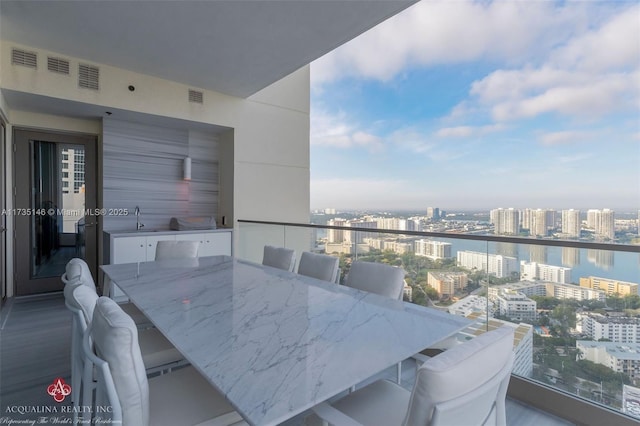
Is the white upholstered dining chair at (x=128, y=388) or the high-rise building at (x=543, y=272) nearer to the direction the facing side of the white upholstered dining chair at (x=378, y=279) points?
the white upholstered dining chair

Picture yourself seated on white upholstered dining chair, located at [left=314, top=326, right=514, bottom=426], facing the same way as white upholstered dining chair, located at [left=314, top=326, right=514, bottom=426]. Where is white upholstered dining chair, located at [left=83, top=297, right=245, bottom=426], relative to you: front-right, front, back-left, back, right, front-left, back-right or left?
front-left

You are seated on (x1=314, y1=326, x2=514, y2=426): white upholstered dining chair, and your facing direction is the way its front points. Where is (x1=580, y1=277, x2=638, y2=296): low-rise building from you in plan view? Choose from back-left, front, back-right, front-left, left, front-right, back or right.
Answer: right

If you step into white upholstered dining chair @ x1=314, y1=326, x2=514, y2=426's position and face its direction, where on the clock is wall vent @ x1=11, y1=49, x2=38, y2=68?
The wall vent is roughly at 11 o'clock from the white upholstered dining chair.

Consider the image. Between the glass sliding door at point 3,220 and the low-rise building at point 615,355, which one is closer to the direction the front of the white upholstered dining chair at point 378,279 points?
the glass sliding door

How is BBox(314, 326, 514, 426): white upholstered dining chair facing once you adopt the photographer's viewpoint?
facing away from the viewer and to the left of the viewer

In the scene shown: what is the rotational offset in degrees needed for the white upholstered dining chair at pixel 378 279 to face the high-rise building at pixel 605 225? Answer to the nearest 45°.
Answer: approximately 180°

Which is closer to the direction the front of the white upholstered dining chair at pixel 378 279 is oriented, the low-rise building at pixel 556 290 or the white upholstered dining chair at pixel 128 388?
the white upholstered dining chair

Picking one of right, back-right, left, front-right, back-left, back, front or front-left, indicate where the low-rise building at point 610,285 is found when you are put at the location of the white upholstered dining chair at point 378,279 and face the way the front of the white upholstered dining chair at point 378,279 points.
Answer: back-left

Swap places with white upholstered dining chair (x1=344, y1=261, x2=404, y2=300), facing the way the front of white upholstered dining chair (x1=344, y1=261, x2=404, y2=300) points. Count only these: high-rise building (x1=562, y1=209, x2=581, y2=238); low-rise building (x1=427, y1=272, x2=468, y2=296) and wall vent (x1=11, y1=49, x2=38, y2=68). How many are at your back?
2

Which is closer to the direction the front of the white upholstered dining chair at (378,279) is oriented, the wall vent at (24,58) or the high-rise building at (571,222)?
the wall vent

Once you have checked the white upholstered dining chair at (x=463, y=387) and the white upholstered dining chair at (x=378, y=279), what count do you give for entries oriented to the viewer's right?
0

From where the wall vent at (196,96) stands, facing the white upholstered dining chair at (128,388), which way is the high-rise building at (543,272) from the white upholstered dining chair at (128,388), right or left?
left

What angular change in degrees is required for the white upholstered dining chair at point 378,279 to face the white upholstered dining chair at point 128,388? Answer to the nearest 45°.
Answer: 0° — it already faces it

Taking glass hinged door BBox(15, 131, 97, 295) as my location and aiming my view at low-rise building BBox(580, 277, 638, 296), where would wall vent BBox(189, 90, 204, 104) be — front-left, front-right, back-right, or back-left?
front-right

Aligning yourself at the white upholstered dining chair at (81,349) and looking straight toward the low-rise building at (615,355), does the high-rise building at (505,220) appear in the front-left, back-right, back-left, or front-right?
front-left

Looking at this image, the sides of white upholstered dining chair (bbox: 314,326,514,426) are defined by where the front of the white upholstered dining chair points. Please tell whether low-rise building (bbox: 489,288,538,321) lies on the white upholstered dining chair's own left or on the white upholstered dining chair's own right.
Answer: on the white upholstered dining chair's own right

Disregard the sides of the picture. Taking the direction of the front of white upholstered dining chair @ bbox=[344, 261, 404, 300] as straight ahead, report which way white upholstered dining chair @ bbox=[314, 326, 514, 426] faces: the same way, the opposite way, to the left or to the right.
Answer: to the right

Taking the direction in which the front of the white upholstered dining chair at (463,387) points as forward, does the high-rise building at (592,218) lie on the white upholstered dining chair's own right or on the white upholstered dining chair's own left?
on the white upholstered dining chair's own right

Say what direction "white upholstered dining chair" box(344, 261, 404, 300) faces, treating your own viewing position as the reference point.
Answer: facing the viewer and to the left of the viewer
